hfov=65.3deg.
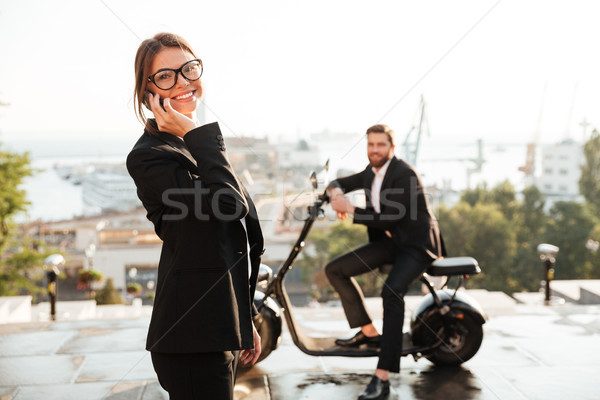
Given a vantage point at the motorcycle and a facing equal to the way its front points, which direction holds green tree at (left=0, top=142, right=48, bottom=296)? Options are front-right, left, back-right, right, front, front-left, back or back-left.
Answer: front-right

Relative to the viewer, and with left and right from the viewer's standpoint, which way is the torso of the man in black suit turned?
facing the viewer and to the left of the viewer

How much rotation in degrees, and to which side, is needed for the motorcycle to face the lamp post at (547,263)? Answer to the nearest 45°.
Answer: approximately 135° to its right

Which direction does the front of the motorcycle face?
to the viewer's left

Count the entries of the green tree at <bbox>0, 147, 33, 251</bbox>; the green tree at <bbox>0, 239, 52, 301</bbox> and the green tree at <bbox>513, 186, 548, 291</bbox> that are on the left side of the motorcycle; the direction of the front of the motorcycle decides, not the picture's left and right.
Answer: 0

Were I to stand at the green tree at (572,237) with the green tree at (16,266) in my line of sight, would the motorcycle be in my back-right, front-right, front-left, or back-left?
front-left

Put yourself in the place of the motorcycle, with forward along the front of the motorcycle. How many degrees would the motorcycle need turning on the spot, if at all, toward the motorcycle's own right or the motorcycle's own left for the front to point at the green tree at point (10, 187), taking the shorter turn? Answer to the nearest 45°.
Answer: approximately 45° to the motorcycle's own right

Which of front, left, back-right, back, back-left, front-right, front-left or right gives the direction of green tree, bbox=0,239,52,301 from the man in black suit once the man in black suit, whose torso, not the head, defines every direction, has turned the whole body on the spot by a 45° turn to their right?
front-right

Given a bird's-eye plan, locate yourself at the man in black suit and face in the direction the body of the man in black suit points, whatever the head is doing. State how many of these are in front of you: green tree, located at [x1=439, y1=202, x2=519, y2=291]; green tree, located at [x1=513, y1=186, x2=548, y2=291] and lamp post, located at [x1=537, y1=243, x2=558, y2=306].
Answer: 0

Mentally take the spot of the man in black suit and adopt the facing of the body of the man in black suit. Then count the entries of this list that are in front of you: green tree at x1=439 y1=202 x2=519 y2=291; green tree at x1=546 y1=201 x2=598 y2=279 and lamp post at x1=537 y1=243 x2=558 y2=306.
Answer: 0

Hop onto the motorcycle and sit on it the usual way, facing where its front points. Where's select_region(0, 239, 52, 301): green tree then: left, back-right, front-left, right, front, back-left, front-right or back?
front-right
